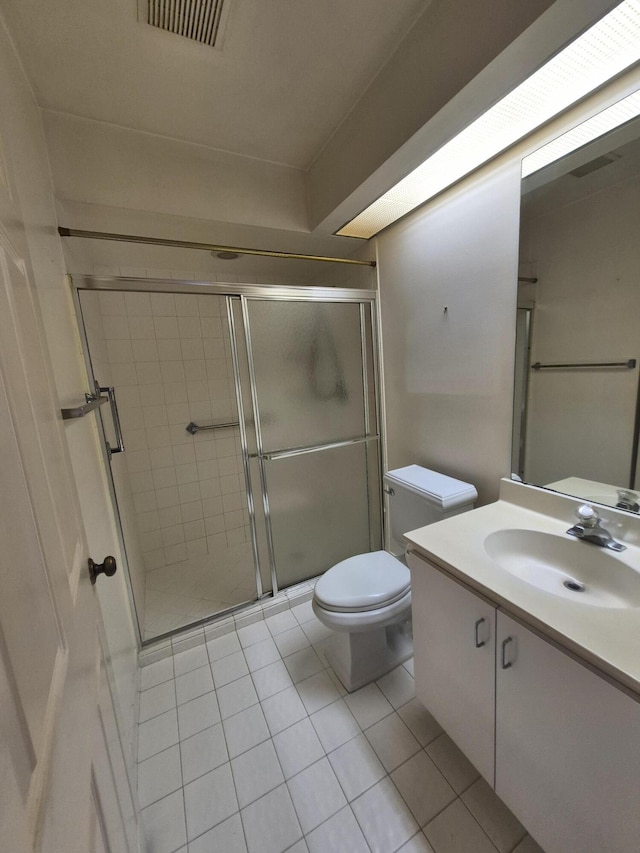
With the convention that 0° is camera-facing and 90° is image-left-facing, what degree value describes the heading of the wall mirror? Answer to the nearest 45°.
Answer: approximately 45°

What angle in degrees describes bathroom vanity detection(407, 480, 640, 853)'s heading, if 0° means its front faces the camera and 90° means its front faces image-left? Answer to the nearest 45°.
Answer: approximately 45°

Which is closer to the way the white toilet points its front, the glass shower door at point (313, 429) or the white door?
the white door

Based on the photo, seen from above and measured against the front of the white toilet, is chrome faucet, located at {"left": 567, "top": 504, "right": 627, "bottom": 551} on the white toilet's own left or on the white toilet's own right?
on the white toilet's own left
